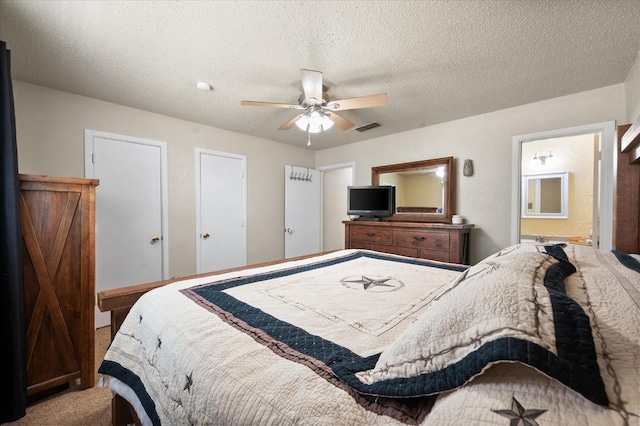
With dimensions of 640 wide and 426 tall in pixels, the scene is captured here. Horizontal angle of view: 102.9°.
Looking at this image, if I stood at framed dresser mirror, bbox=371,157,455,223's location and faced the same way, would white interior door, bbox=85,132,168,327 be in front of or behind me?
in front

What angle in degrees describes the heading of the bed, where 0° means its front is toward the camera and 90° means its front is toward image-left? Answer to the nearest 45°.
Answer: approximately 135°

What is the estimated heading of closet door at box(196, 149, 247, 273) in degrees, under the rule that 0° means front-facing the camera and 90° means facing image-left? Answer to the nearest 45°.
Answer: approximately 315°

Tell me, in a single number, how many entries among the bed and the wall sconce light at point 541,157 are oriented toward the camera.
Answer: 1

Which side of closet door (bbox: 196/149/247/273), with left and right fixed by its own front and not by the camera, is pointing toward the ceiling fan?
front

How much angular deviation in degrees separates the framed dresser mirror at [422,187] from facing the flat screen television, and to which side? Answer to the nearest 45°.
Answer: approximately 45° to its right

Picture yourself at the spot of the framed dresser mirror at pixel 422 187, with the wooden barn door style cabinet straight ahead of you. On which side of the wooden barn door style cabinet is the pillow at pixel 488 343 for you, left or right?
left

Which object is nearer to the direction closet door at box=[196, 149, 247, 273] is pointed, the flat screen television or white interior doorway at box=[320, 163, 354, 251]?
the flat screen television

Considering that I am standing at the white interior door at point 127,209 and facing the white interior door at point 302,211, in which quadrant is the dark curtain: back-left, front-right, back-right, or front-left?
back-right

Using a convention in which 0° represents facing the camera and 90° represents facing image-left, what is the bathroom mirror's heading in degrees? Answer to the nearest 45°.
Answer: approximately 45°

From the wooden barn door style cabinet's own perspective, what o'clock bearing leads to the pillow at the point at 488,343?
The pillow is roughly at 1 o'clock from the wooden barn door style cabinet.

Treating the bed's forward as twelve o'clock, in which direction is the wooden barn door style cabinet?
The wooden barn door style cabinet is roughly at 11 o'clock from the bed.
